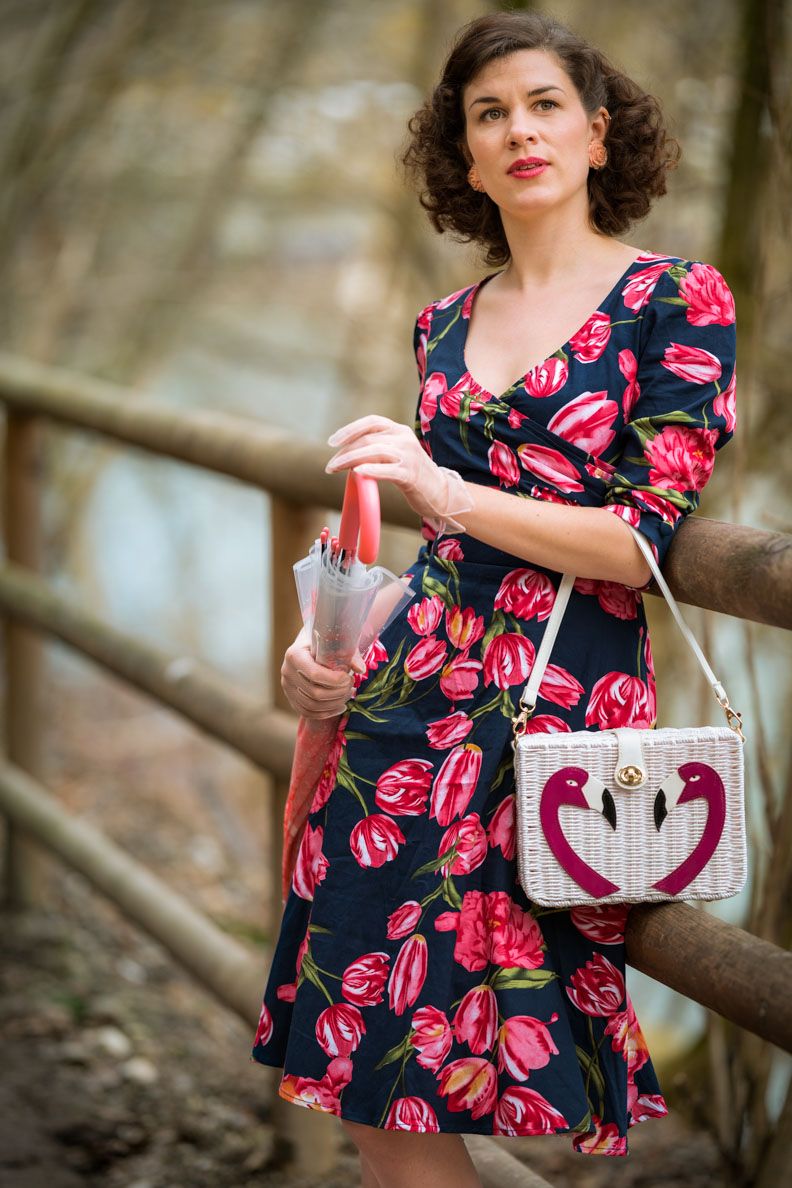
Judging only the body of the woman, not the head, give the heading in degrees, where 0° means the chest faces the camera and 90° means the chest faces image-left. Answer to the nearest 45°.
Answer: approximately 45°
